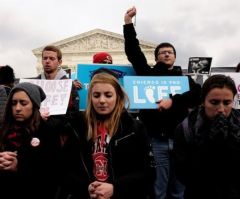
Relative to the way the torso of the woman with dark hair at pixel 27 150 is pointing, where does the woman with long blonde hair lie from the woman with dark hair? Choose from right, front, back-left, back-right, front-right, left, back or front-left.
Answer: left

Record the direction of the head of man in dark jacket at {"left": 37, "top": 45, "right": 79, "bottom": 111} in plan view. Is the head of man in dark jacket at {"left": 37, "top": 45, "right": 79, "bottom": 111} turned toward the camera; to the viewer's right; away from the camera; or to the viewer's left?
toward the camera

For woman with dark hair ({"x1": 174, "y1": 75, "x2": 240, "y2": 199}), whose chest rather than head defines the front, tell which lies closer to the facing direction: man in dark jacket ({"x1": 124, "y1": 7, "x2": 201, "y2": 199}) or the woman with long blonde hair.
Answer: the woman with long blonde hair

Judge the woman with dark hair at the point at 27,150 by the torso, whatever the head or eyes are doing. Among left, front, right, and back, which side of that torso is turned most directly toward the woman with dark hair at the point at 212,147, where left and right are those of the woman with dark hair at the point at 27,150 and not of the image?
left

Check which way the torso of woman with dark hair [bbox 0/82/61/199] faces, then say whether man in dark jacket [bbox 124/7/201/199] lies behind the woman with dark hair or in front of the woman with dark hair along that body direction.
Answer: behind

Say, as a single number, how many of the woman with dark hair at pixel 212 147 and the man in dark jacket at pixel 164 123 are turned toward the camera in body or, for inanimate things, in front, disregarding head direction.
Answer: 2

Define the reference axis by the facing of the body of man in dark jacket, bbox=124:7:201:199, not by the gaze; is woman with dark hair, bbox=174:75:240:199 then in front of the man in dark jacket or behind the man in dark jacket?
in front

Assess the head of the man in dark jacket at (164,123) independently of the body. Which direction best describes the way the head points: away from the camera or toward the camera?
toward the camera

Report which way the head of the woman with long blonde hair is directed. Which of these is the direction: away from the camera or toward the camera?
toward the camera

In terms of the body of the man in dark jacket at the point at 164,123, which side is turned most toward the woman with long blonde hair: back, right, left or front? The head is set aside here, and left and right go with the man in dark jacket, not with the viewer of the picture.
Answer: front

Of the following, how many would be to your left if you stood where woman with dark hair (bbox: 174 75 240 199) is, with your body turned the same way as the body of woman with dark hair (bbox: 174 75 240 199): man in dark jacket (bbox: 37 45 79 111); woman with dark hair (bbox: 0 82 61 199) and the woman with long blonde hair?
0

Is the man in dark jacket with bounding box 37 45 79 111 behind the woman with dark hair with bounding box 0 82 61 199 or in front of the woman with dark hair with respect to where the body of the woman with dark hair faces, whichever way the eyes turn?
behind

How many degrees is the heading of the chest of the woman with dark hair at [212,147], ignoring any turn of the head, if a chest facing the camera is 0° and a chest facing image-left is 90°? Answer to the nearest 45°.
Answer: approximately 0°

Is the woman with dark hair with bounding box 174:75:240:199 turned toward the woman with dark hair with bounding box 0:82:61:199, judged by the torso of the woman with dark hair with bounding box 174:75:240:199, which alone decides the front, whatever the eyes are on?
no

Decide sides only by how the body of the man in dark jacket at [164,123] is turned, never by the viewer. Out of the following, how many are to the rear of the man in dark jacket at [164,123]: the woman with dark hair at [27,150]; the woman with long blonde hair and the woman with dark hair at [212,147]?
0

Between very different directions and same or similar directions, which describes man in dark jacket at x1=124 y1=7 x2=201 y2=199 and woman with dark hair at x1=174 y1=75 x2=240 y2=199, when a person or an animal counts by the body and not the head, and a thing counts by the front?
same or similar directions

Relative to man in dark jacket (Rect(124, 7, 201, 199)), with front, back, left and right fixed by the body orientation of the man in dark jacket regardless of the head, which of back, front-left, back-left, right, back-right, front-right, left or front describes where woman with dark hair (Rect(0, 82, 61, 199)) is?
front-right
